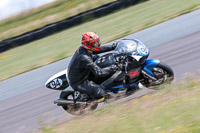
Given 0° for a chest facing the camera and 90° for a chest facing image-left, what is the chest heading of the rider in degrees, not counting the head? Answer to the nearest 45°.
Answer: approximately 270°

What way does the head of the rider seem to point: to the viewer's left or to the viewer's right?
to the viewer's right

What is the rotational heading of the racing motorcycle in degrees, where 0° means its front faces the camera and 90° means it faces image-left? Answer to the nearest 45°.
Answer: approximately 270°
